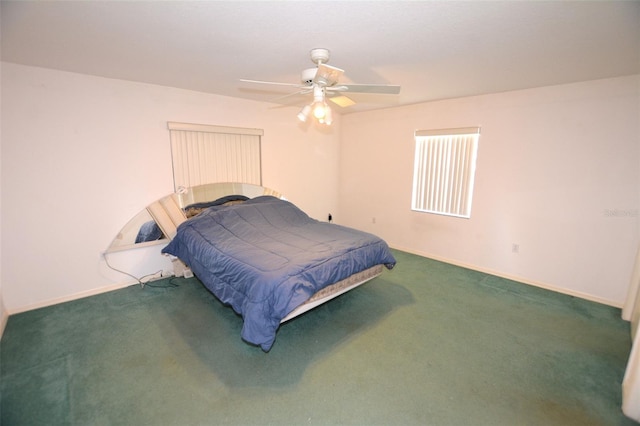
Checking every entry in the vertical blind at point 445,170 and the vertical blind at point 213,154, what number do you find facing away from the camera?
0

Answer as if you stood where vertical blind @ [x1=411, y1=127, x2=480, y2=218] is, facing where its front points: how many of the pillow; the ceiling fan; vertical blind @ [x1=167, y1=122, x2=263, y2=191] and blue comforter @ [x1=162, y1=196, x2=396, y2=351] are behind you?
0

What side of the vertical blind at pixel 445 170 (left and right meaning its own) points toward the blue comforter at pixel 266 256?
front

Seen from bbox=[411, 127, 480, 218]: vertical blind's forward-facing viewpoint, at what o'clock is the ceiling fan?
The ceiling fan is roughly at 11 o'clock from the vertical blind.

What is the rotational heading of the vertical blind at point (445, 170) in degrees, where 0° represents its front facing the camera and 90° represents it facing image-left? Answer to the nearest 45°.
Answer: approximately 45°

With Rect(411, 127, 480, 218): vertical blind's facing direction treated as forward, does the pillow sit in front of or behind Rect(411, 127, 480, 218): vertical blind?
in front

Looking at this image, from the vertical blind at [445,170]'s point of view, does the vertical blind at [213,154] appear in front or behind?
in front

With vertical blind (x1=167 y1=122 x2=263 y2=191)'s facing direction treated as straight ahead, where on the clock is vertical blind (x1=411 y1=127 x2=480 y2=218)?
vertical blind (x1=411 y1=127 x2=480 y2=218) is roughly at 11 o'clock from vertical blind (x1=167 y1=122 x2=263 y2=191).

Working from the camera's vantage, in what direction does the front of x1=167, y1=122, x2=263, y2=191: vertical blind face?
facing the viewer and to the right of the viewer
